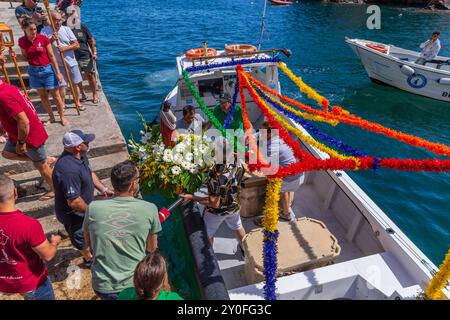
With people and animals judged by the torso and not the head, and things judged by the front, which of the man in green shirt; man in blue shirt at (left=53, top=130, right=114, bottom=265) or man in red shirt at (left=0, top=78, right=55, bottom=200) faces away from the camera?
the man in green shirt

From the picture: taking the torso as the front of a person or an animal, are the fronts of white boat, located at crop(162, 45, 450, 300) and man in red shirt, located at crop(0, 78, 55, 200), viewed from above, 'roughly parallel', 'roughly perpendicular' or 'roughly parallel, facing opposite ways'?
roughly perpendicular

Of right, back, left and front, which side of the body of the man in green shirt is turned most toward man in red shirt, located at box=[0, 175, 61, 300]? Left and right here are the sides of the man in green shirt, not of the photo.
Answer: left

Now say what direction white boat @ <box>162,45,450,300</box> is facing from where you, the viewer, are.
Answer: facing away from the viewer and to the left of the viewer

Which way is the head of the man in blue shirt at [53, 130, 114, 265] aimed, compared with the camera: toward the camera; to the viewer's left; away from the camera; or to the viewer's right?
to the viewer's right

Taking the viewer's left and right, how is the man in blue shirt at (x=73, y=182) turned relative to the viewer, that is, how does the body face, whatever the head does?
facing to the right of the viewer

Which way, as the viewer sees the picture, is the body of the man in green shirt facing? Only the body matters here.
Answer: away from the camera
